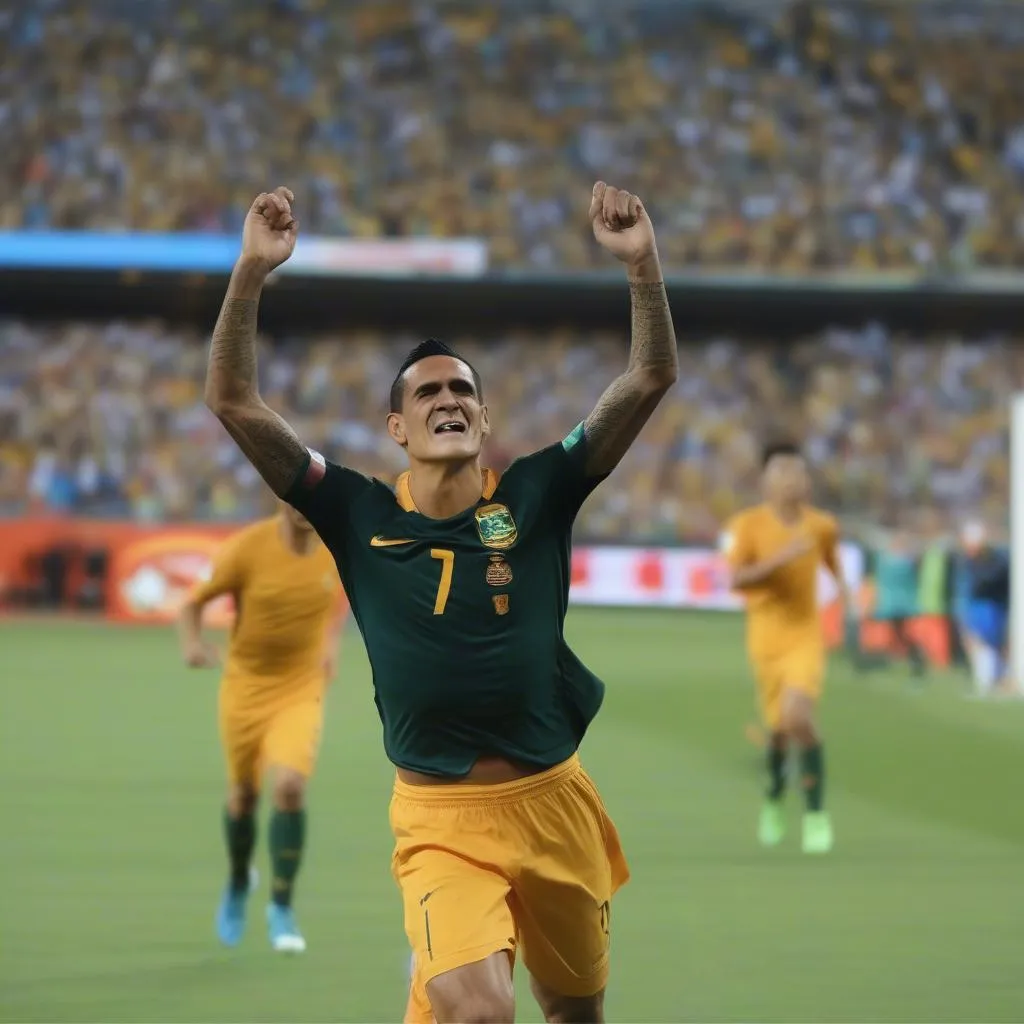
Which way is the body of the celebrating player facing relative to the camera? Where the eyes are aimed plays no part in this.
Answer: toward the camera

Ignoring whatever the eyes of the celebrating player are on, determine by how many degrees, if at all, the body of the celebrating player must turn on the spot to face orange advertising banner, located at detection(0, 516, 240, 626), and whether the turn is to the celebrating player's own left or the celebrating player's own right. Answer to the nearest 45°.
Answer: approximately 180°

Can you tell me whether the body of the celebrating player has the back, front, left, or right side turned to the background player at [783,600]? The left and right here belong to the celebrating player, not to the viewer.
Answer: back

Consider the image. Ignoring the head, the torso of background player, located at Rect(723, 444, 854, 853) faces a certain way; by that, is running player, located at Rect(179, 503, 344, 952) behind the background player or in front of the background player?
in front

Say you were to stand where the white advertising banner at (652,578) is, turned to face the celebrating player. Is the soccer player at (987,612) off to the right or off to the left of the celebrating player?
left

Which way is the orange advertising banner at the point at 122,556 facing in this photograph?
toward the camera

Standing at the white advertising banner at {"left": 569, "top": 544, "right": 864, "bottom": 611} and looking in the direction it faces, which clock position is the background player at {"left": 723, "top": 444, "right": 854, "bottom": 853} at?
The background player is roughly at 12 o'clock from the white advertising banner.

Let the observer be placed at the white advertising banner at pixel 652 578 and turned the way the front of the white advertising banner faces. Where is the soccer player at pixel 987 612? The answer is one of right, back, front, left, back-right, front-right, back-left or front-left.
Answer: front-left

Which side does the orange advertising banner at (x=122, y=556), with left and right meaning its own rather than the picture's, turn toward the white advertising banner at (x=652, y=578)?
left

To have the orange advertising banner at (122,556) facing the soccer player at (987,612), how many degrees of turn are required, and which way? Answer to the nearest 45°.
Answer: approximately 45° to its left

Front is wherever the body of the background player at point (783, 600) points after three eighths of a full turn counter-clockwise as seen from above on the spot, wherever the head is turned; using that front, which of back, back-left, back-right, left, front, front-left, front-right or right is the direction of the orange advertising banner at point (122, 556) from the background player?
left

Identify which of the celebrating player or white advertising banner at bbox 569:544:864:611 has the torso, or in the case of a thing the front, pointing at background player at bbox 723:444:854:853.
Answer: the white advertising banner
